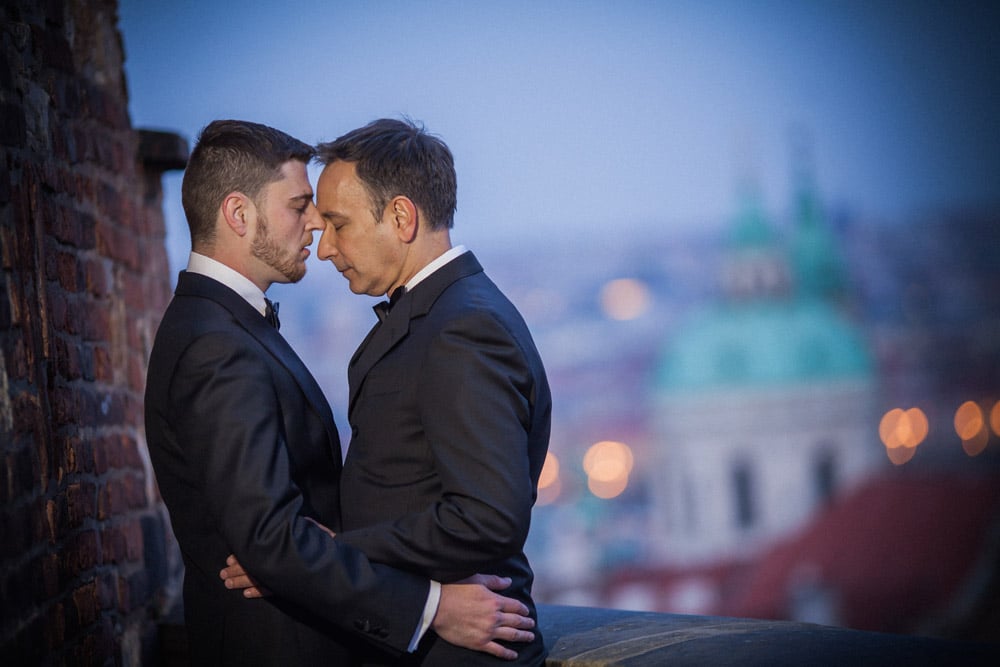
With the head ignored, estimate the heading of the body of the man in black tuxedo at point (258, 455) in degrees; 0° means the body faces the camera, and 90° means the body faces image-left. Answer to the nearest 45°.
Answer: approximately 270°

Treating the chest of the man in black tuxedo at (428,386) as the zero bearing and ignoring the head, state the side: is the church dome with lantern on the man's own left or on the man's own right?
on the man's own right

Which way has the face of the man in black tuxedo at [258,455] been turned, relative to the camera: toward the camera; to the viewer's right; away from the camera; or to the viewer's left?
to the viewer's right

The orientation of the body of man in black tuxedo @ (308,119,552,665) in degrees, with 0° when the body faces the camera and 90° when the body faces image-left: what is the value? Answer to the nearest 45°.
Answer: approximately 90°

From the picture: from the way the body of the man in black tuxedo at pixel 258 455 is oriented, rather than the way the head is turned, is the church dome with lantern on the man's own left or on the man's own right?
on the man's own left

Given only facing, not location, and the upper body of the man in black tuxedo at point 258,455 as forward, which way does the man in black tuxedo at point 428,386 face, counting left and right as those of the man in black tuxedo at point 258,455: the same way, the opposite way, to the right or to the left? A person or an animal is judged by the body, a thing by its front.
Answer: the opposite way
